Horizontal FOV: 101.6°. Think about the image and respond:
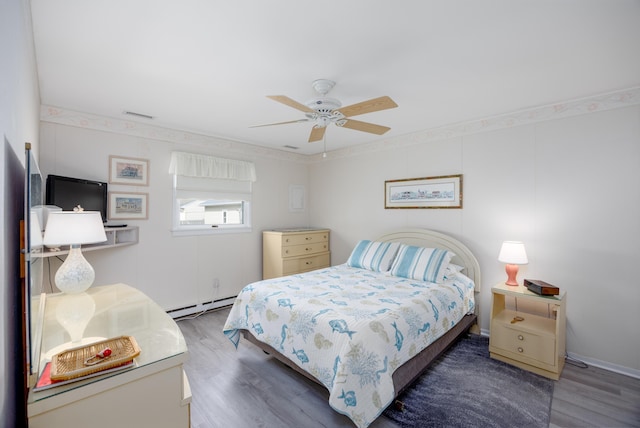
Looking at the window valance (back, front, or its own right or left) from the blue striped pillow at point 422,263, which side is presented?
front

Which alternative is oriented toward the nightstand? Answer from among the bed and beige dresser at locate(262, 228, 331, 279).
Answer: the beige dresser

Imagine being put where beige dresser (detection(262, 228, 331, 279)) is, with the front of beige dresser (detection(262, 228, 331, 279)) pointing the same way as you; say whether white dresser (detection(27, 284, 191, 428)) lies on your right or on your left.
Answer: on your right

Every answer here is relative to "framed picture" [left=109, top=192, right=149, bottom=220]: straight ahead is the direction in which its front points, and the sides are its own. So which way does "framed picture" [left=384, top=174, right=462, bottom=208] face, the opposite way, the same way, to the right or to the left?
to the right

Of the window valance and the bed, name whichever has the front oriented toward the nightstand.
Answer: the window valance

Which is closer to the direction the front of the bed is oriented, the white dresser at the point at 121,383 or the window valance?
the white dresser

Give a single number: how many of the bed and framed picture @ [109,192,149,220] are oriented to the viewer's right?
0

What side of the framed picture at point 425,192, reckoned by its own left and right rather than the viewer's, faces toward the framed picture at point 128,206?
front

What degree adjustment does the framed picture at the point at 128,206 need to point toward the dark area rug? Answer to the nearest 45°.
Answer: approximately 45° to its left

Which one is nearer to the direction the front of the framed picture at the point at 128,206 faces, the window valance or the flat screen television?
the flat screen television

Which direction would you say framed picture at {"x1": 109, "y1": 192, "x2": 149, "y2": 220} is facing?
toward the camera

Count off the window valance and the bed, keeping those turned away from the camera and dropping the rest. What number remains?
0

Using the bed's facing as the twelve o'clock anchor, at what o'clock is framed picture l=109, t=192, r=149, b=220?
The framed picture is roughly at 2 o'clock from the bed.

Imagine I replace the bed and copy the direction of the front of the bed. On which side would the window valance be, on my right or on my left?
on my right
